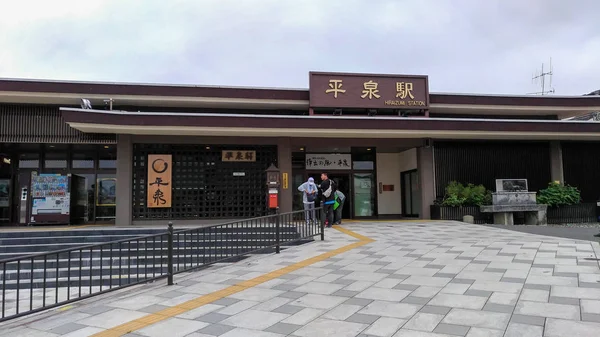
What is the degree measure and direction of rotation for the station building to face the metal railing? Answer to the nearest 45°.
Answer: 0° — it already faces it

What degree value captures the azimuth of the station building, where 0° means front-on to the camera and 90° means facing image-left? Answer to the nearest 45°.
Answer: approximately 0°

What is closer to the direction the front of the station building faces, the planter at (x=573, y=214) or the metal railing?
the metal railing

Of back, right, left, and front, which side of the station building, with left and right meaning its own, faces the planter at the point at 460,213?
left

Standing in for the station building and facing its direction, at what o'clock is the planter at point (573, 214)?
The planter is roughly at 9 o'clock from the station building.
